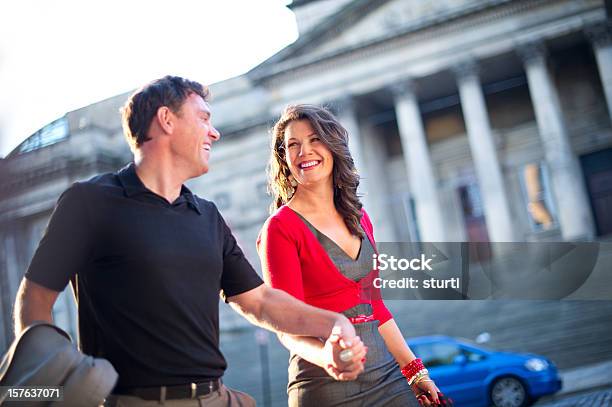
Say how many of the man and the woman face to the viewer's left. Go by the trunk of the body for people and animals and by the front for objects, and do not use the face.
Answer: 0

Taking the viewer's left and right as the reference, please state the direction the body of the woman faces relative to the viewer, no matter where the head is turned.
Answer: facing the viewer and to the right of the viewer

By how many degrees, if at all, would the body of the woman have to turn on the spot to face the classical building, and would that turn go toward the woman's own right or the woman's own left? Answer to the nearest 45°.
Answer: approximately 135° to the woman's own left

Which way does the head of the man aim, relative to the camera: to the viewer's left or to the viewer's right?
to the viewer's right

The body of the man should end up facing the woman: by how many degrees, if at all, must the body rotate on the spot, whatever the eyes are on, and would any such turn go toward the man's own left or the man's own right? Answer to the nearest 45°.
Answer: approximately 90° to the man's own left

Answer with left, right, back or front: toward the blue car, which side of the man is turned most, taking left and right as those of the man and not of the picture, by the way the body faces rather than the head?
left

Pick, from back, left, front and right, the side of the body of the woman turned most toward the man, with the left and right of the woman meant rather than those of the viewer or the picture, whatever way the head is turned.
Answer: right
